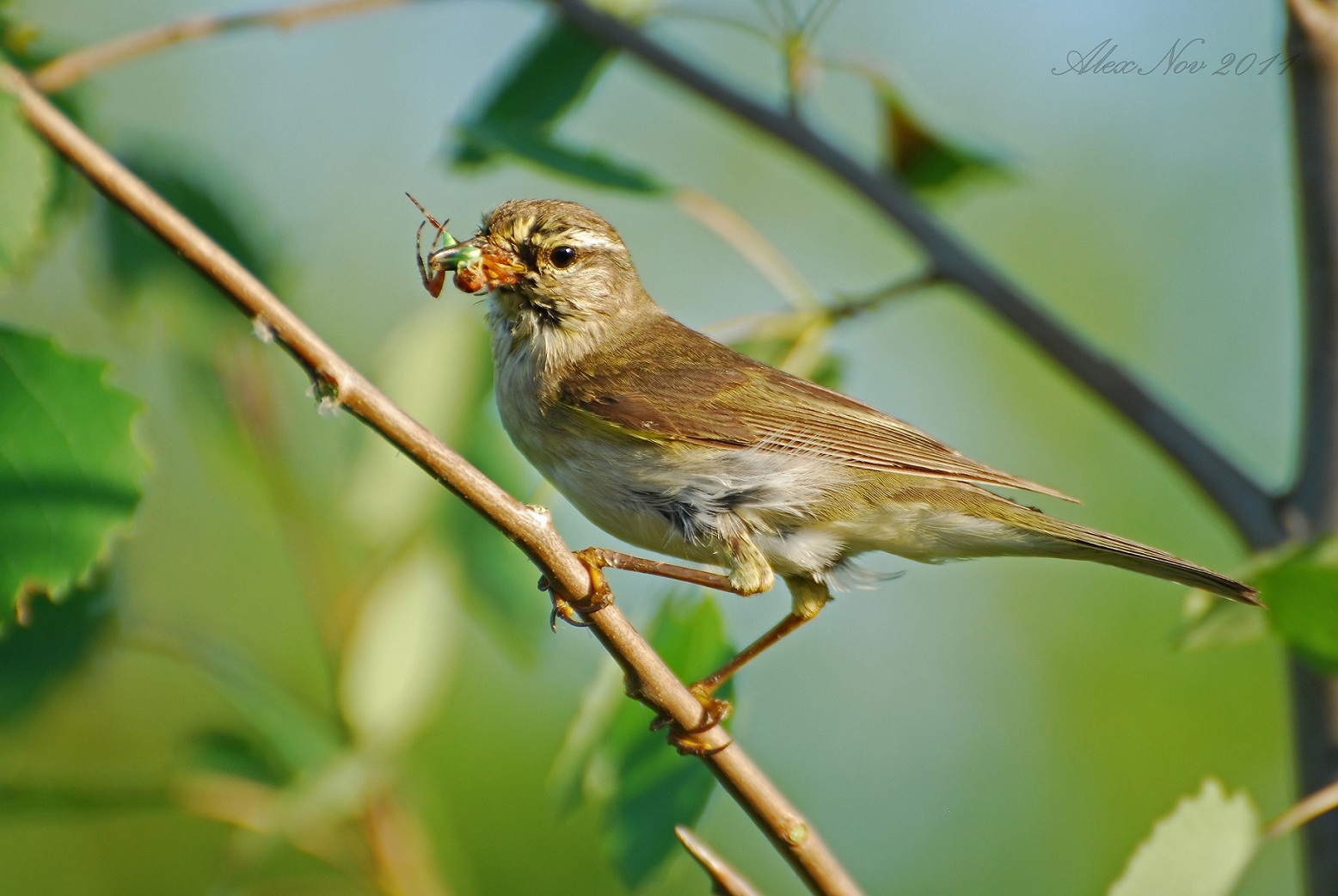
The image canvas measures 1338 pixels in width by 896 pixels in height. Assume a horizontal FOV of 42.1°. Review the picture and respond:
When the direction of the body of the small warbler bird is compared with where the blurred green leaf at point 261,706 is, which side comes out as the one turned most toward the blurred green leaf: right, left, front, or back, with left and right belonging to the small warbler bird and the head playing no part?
right

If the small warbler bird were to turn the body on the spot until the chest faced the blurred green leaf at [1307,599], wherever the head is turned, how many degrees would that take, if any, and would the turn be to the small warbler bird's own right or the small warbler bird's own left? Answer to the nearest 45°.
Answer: approximately 135° to the small warbler bird's own left

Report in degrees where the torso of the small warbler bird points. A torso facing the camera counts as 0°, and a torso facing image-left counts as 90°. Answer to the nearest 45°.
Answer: approximately 90°

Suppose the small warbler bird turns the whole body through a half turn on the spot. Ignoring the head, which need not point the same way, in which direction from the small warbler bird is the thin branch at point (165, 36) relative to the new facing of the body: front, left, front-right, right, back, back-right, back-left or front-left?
back-right

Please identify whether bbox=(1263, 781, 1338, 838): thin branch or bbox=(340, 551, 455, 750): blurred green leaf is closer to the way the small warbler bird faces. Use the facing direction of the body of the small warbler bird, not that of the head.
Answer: the blurred green leaf

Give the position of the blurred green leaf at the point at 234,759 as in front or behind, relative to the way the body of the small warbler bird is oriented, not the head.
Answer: in front
